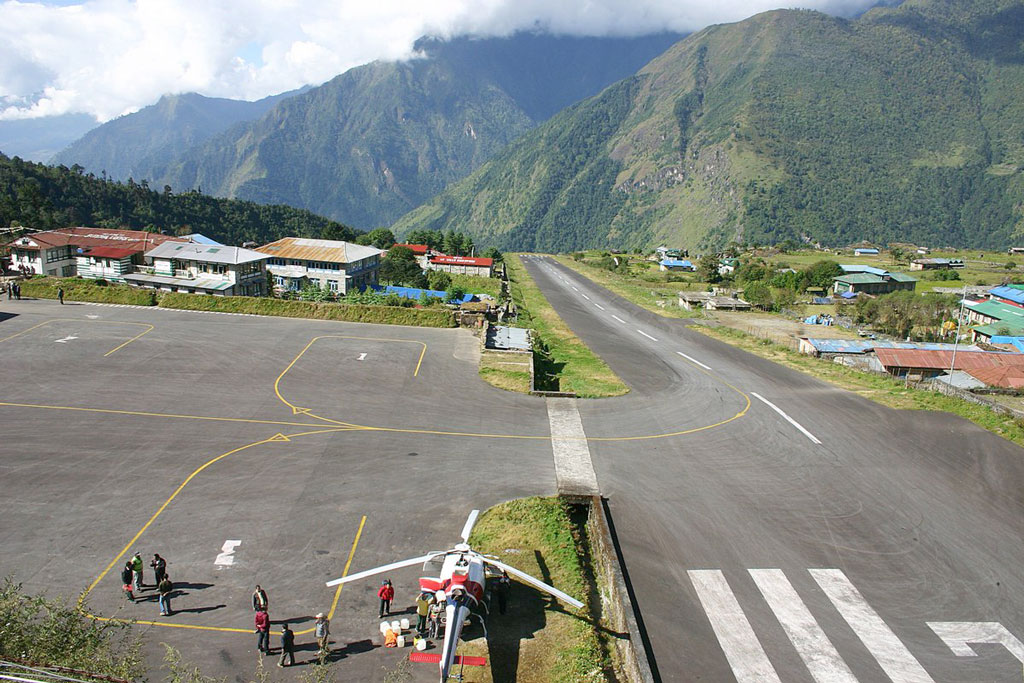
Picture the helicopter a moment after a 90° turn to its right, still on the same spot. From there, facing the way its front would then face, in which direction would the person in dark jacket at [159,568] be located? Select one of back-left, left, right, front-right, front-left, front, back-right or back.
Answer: back

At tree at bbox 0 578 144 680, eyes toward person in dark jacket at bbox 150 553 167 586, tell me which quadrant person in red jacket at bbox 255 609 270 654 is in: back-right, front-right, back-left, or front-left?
front-right

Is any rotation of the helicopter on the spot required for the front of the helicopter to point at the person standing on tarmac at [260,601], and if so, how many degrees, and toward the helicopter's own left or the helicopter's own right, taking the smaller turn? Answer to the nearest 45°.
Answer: approximately 90° to the helicopter's own left

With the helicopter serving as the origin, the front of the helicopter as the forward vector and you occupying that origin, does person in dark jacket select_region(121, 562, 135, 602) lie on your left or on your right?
on your left

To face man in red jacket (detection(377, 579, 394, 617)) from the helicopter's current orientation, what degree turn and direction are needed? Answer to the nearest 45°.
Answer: approximately 45° to its left

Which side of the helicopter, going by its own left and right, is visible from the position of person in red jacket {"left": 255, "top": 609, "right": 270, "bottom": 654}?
left

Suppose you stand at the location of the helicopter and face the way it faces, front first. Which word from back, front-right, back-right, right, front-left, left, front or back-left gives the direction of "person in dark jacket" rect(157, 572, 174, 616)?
left

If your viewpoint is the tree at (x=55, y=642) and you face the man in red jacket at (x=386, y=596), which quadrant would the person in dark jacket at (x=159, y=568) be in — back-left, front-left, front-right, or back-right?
front-left

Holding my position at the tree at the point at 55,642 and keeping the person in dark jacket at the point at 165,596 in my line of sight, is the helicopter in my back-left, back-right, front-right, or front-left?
front-right

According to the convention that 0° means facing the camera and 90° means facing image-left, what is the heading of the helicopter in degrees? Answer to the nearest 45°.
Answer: approximately 180°

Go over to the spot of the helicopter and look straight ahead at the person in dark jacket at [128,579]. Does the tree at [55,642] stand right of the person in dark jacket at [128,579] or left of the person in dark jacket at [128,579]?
left

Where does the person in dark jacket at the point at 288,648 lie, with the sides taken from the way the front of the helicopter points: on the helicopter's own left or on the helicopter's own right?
on the helicopter's own left

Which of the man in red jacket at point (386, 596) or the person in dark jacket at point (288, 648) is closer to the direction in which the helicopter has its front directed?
the man in red jacket
